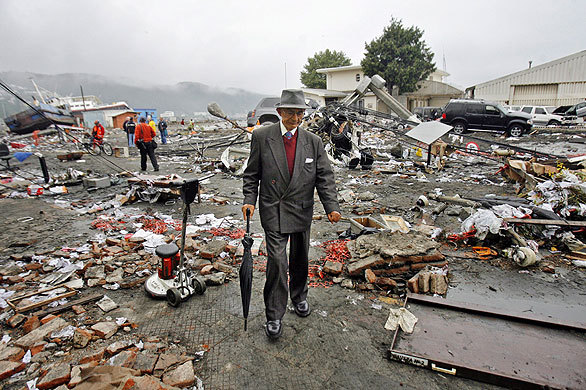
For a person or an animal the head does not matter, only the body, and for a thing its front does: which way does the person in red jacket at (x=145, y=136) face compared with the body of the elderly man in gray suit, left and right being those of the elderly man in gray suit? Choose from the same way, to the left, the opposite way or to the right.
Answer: the opposite way

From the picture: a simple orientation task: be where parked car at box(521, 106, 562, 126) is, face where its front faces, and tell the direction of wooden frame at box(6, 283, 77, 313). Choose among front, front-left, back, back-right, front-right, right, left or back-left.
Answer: right

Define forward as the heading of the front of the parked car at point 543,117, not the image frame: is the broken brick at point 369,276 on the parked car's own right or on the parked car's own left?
on the parked car's own right

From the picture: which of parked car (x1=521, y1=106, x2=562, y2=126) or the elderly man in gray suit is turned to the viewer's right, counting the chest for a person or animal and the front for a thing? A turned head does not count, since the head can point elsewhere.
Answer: the parked car

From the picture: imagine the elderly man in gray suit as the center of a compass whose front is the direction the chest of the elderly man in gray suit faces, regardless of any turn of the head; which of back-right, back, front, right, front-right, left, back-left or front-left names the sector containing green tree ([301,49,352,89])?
back

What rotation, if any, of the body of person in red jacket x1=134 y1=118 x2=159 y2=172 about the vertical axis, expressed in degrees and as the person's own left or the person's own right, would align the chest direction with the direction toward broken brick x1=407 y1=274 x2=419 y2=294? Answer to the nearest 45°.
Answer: approximately 180°

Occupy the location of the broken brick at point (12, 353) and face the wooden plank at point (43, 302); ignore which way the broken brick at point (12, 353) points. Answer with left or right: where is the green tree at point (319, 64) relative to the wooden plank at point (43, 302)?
right

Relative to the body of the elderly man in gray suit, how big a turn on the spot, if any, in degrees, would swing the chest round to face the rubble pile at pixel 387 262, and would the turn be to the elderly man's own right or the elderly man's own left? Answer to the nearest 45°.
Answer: approximately 135° to the elderly man's own left

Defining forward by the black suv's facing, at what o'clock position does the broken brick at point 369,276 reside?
The broken brick is roughly at 3 o'clock from the black suv.

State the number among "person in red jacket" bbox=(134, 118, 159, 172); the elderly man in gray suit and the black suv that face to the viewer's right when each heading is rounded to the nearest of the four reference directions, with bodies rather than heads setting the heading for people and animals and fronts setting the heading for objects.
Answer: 1

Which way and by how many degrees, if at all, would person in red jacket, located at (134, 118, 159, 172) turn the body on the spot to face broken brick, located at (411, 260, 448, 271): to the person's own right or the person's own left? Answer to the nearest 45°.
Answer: approximately 180°

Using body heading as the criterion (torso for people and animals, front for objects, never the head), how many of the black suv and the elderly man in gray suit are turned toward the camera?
1

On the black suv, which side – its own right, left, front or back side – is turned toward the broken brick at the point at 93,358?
right

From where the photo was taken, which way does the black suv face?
to the viewer's right

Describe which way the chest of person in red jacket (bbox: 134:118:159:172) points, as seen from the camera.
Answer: away from the camera

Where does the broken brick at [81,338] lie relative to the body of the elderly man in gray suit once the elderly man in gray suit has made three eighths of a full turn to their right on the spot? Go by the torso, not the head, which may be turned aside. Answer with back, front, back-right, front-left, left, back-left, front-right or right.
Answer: front-left

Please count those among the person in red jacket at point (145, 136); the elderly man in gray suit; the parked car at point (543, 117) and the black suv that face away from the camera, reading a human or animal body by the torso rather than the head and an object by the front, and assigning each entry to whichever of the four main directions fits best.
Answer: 1

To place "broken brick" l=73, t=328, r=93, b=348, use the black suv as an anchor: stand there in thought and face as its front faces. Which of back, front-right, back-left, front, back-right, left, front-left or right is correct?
right
